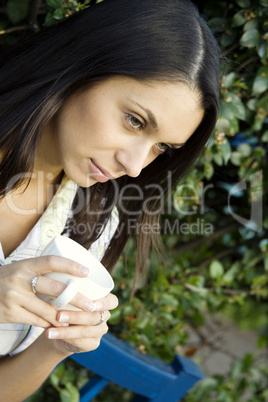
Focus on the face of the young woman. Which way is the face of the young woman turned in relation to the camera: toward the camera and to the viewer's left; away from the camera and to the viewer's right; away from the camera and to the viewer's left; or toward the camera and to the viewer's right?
toward the camera and to the viewer's right

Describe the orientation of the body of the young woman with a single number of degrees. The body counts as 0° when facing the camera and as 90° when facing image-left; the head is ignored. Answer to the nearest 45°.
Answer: approximately 315°
